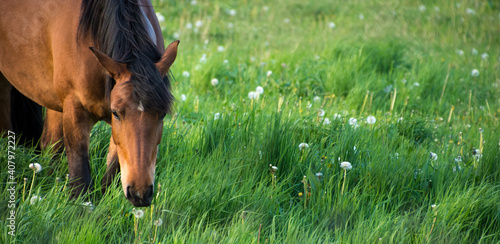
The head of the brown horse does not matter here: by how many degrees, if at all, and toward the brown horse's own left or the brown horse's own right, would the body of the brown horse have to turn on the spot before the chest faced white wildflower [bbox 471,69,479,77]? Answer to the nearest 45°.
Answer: approximately 90° to the brown horse's own left

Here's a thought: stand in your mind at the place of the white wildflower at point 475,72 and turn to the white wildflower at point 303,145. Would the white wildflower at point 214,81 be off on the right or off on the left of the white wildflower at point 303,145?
right

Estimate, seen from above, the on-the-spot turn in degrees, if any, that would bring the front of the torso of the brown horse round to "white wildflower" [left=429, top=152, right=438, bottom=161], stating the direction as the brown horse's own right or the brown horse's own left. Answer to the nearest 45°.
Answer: approximately 45° to the brown horse's own left

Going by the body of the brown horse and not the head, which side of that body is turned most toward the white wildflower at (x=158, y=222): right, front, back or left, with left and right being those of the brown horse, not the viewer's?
front

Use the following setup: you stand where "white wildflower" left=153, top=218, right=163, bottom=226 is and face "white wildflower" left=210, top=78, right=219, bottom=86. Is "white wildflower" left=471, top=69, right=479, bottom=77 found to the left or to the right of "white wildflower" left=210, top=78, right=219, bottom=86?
right

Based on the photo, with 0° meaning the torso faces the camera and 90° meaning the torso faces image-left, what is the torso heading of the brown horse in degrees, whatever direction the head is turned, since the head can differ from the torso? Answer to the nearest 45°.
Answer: approximately 315°
